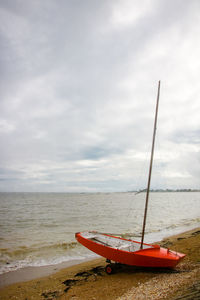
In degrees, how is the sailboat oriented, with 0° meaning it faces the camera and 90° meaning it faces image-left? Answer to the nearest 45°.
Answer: approximately 270°

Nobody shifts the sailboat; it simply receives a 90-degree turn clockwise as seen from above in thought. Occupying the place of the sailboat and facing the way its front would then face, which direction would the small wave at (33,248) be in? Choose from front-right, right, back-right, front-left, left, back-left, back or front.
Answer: back-right
